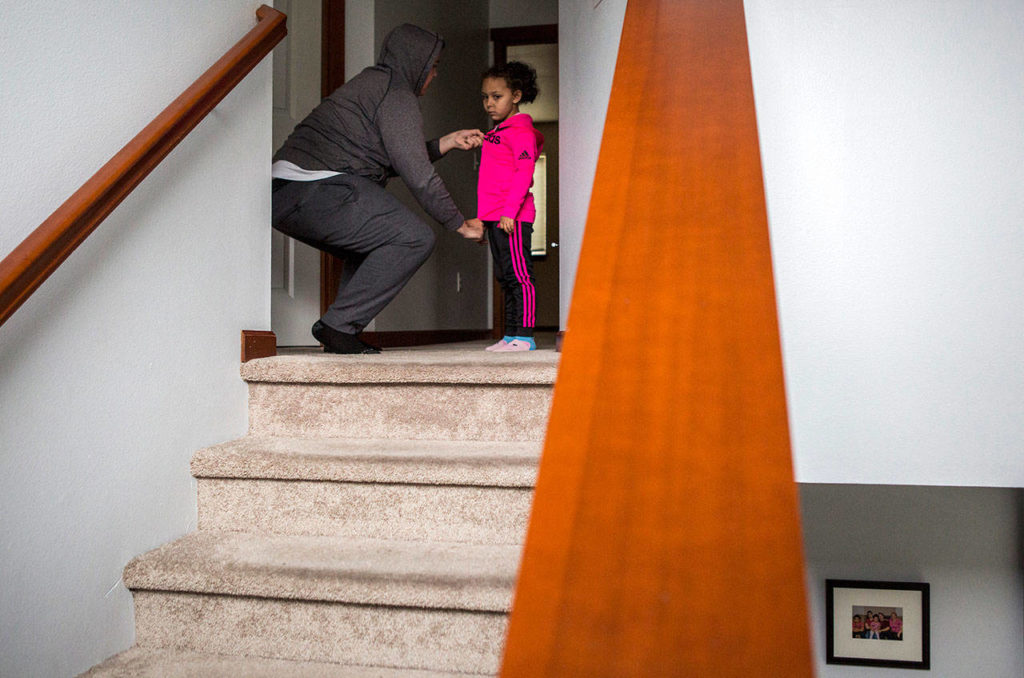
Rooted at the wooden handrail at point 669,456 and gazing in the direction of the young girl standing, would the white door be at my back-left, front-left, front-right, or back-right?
front-left

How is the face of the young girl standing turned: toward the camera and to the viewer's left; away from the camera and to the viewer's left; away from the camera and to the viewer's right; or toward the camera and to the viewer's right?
toward the camera and to the viewer's left

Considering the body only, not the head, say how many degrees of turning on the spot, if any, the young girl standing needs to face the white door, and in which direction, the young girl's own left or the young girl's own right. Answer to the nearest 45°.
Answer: approximately 45° to the young girl's own right

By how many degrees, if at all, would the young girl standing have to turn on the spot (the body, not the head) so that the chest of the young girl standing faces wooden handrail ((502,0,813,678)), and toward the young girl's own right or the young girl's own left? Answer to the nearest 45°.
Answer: approximately 45° to the young girl's own left

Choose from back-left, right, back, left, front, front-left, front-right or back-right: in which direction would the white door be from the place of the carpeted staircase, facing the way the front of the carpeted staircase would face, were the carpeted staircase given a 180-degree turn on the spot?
front

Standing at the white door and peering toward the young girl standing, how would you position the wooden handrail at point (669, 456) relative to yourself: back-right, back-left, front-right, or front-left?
front-right

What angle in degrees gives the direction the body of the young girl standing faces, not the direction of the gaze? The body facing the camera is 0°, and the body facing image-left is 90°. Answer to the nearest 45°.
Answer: approximately 45°

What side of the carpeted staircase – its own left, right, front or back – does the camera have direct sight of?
front
